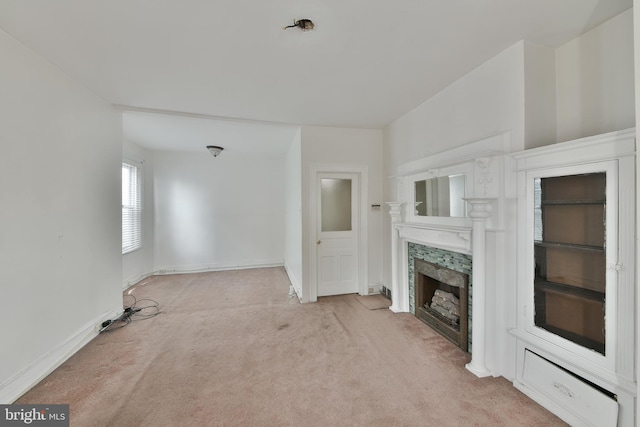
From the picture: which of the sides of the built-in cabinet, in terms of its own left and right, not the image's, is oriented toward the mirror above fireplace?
right

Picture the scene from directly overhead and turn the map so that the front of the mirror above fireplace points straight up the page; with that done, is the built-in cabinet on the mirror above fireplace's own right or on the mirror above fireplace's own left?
on the mirror above fireplace's own left

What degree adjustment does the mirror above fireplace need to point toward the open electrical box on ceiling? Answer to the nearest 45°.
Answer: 0° — it already faces it

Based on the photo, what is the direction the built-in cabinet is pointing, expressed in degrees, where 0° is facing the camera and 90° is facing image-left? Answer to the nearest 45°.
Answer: approximately 45°

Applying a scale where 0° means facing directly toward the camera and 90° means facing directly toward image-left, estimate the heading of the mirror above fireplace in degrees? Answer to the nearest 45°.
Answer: approximately 45°

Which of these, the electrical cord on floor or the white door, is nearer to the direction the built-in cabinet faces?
the electrical cord on floor

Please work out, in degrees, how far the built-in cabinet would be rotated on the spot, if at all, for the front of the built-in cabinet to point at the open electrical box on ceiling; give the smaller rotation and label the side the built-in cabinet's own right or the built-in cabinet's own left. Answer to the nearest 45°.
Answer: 0° — it already faces it
